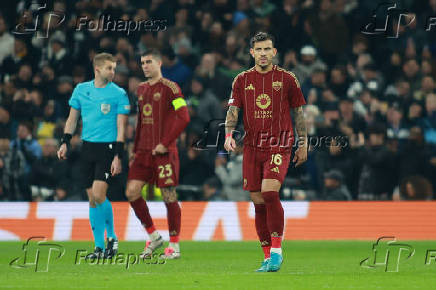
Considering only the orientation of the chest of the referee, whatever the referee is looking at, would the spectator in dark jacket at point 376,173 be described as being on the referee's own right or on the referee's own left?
on the referee's own left

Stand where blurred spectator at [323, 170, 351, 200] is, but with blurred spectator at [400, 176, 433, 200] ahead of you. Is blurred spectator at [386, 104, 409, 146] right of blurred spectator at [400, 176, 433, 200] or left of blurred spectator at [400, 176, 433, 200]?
left

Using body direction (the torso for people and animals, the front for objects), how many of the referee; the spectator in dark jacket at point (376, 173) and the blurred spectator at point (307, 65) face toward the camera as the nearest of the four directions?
3

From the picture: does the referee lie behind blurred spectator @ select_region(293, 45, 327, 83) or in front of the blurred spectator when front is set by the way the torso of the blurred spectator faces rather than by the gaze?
in front

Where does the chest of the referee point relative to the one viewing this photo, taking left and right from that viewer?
facing the viewer

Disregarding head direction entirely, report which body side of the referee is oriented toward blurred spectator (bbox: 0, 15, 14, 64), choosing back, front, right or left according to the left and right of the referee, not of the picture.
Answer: back

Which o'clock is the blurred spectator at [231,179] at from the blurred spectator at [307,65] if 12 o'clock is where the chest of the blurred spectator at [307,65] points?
the blurred spectator at [231,179] is roughly at 1 o'clock from the blurred spectator at [307,65].

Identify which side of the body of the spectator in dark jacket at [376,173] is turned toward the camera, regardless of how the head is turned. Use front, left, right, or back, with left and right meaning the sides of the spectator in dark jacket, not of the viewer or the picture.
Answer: front

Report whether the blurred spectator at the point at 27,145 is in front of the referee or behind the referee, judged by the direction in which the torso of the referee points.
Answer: behind

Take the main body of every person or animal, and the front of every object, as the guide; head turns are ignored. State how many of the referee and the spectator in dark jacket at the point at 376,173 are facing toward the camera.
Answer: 2

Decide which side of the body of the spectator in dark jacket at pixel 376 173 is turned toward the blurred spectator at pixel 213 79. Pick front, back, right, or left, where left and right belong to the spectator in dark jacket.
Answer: right
